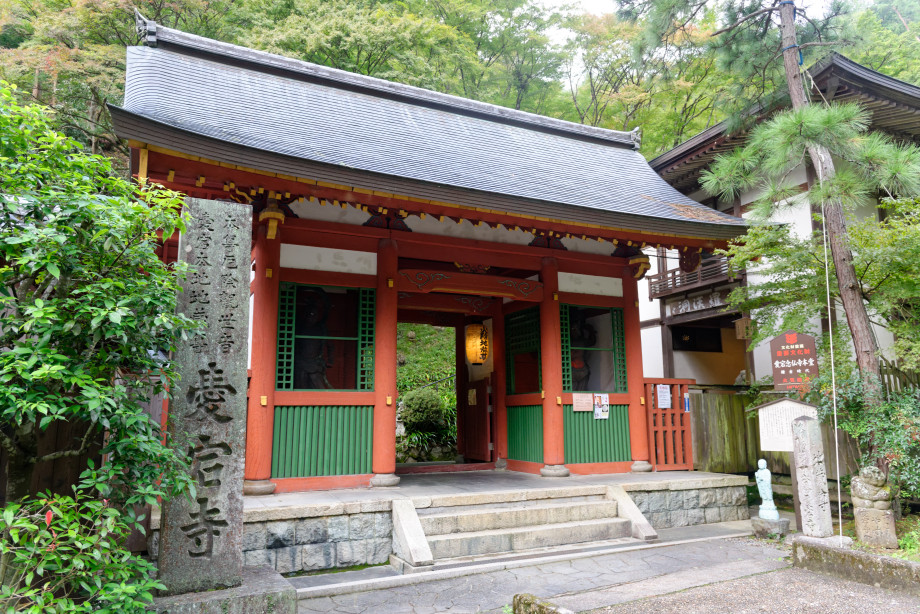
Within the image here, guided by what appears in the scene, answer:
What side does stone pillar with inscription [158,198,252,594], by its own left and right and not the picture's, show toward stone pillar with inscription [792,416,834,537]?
left

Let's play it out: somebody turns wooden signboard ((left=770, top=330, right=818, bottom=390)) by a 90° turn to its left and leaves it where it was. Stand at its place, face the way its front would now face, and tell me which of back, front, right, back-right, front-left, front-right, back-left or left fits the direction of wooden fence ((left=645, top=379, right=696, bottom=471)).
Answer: back-left

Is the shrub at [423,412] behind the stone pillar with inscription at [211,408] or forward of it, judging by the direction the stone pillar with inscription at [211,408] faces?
behind

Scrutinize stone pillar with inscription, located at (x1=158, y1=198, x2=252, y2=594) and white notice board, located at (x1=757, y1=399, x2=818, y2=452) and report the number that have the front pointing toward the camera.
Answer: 2

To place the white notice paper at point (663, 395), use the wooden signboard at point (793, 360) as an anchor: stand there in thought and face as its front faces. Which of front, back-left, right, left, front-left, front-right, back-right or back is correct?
back-right

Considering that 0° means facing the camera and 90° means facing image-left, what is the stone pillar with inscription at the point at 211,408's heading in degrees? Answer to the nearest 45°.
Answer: approximately 0°

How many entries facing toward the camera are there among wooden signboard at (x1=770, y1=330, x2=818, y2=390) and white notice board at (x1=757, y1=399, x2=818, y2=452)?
2

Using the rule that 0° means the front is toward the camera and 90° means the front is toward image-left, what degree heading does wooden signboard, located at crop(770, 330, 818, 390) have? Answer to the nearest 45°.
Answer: approximately 0°
